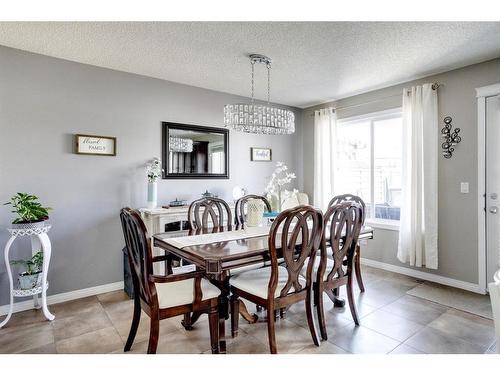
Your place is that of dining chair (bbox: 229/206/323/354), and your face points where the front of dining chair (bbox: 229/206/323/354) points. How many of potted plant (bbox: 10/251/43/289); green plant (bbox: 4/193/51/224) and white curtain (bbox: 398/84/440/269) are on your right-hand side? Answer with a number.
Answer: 1

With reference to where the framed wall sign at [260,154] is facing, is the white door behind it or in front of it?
in front

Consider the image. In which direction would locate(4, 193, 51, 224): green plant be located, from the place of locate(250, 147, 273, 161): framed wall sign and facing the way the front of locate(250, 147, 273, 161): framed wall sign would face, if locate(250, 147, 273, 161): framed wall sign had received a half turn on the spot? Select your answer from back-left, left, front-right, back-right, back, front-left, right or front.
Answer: left

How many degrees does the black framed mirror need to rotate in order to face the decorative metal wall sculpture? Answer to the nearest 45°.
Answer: approximately 45° to its left

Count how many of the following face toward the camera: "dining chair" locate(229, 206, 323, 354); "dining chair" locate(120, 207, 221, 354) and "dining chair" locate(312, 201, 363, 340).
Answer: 0

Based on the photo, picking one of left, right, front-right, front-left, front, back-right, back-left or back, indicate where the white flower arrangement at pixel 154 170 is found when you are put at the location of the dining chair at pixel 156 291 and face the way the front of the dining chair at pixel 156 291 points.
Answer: front-left

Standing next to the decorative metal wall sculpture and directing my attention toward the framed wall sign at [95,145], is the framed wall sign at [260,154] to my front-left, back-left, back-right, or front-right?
front-right

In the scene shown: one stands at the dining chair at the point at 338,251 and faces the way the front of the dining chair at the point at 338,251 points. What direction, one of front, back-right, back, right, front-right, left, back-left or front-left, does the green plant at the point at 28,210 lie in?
front-left

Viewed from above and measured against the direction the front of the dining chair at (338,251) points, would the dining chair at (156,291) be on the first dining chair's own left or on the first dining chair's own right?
on the first dining chair's own left

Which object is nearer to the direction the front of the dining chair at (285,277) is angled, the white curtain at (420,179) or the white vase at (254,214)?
the white vase

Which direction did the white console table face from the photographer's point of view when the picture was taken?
facing the viewer and to the right of the viewer

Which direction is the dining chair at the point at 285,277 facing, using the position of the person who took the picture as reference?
facing away from the viewer and to the left of the viewer

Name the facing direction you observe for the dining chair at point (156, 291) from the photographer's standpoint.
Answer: facing away from the viewer and to the right of the viewer
